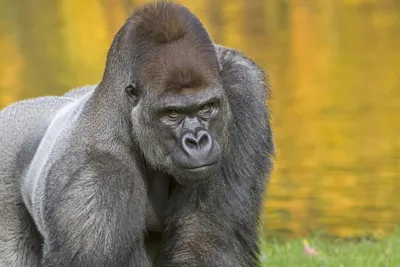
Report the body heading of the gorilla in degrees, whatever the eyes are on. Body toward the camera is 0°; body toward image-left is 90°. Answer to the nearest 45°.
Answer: approximately 315°
